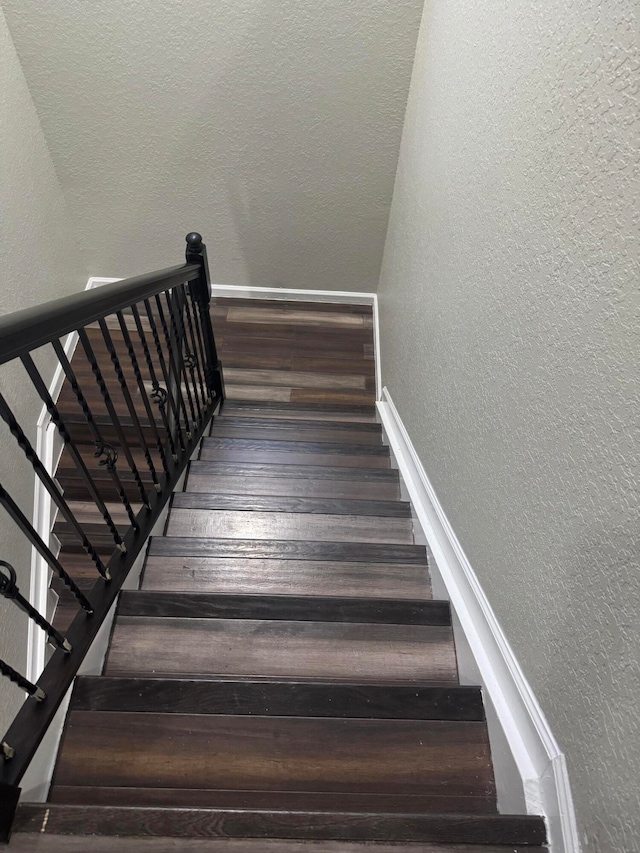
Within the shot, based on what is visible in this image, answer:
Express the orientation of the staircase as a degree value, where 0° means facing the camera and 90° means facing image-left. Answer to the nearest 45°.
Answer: approximately 180°
